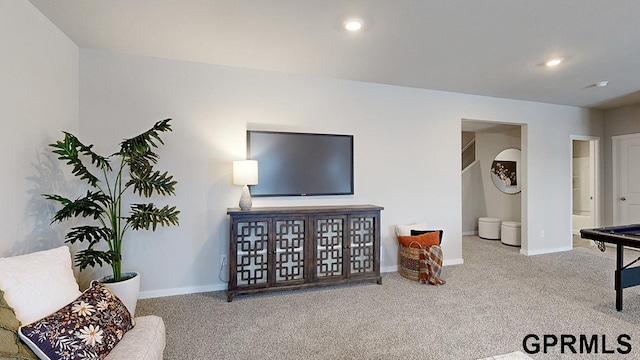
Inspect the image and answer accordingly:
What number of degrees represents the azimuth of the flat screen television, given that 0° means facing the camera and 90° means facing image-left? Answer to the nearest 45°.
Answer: approximately 0°

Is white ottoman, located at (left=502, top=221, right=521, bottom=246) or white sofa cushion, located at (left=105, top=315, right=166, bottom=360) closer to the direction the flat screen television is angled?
the white sofa cushion

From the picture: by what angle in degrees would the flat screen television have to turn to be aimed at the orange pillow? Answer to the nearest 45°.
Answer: approximately 90° to its left

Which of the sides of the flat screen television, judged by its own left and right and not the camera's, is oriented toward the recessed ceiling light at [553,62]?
left

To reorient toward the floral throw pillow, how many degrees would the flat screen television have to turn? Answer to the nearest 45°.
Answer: approximately 45° to its right

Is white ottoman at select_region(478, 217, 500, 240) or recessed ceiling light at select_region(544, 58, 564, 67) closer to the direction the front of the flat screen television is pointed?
the recessed ceiling light

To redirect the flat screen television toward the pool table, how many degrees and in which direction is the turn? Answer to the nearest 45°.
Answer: approximately 90° to its left

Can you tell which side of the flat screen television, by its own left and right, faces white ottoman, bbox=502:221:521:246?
left

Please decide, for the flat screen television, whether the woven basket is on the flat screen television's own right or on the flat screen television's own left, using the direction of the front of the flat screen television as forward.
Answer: on the flat screen television's own left
